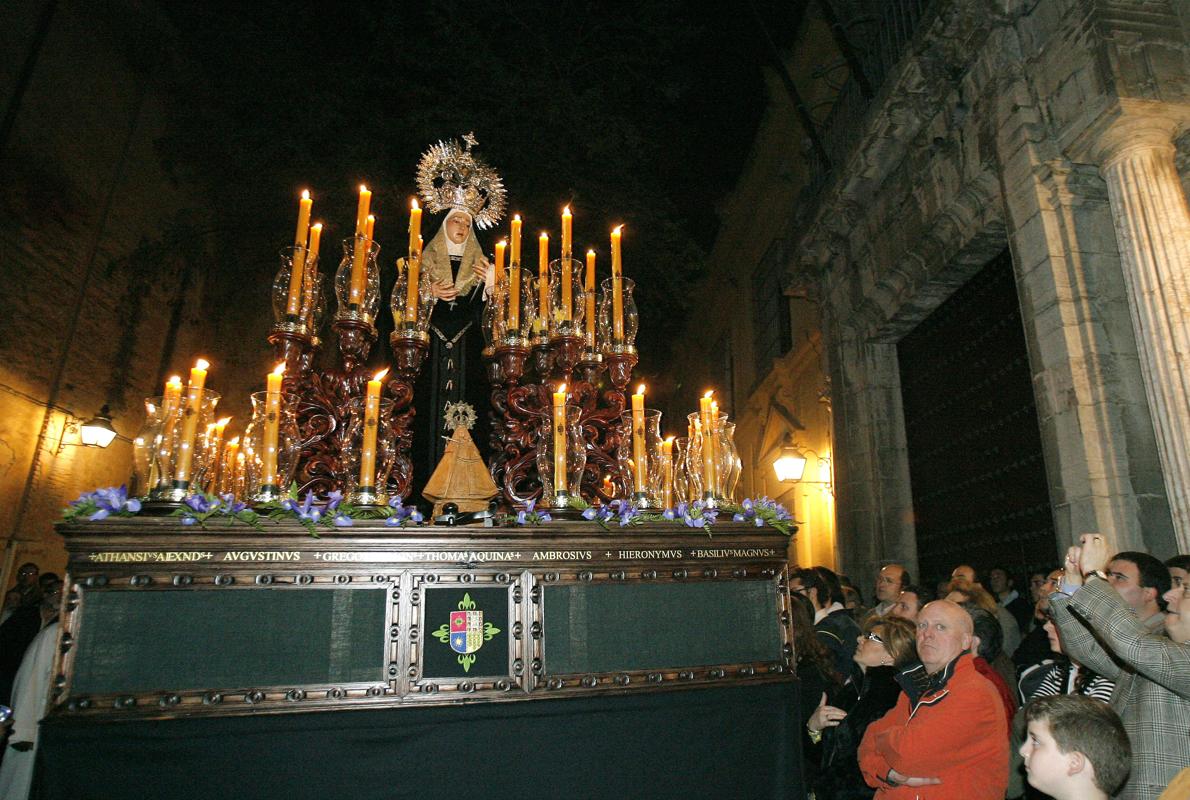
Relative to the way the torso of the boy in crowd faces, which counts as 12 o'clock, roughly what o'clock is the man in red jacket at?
The man in red jacket is roughly at 2 o'clock from the boy in crowd.

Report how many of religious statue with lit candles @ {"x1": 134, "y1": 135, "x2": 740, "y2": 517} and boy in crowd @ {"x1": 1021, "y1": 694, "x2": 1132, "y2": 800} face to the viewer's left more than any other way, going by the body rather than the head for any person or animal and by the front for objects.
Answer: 1

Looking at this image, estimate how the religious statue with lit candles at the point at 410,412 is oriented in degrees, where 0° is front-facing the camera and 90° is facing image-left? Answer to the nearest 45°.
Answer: approximately 0°
